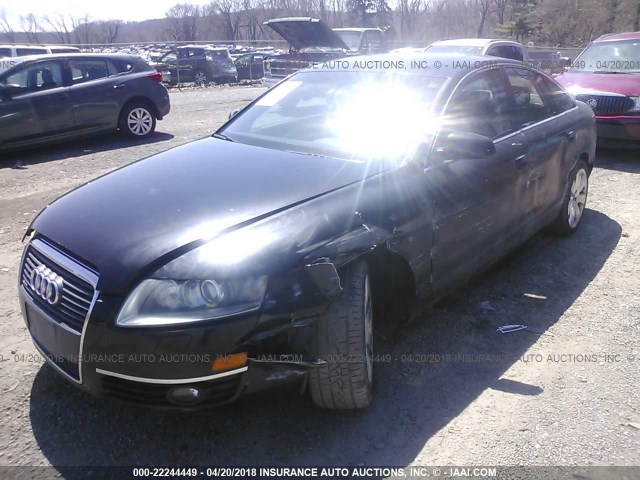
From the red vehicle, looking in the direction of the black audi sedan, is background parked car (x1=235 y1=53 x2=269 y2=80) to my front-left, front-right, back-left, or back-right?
back-right

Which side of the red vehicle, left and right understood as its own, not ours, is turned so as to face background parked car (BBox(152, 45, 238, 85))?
right

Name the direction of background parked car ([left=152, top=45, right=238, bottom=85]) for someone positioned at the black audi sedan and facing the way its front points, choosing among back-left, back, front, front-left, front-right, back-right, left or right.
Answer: back-right

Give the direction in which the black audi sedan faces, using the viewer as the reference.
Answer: facing the viewer and to the left of the viewer

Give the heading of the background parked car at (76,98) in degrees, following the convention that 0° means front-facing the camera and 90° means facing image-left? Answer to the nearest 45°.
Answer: approximately 90°

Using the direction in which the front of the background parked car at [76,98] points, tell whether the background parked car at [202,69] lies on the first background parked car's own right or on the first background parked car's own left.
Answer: on the first background parked car's own right

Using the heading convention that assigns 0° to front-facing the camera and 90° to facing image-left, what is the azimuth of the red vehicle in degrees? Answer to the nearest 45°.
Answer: approximately 45°

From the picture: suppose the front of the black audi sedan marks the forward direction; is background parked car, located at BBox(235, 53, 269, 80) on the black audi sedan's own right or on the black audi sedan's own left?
on the black audi sedan's own right

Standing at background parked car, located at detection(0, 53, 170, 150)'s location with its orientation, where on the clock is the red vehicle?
The red vehicle is roughly at 7 o'clock from the background parked car.

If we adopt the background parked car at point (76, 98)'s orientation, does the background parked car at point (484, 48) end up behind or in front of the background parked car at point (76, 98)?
behind

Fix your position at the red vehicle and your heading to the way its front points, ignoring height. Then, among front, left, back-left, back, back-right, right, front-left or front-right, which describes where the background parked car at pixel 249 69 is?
right
